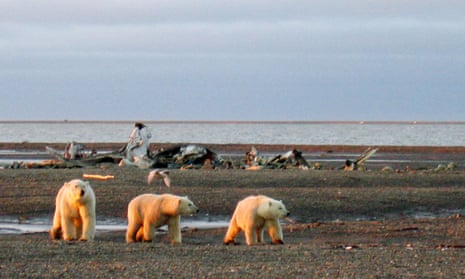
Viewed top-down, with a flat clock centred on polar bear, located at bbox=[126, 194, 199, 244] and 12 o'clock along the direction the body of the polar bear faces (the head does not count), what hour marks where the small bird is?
The small bird is roughly at 9 o'clock from the polar bear.

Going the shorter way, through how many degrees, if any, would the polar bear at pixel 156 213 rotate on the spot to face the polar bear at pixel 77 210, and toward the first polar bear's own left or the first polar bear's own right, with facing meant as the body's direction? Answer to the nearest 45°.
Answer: approximately 180°

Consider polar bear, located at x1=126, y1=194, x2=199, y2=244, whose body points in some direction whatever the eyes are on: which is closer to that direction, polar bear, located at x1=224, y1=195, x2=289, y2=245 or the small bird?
the polar bear

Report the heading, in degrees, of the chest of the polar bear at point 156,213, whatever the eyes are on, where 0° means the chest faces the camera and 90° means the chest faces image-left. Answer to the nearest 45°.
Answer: approximately 270°

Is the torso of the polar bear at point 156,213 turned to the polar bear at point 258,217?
yes

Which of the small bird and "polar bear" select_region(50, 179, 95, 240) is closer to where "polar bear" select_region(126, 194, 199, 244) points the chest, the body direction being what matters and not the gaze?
the small bird
